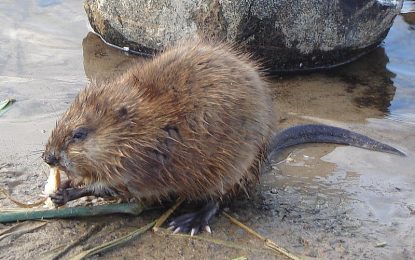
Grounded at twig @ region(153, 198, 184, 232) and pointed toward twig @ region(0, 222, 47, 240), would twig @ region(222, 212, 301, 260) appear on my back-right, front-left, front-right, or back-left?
back-left

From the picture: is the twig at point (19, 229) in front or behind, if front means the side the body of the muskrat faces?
in front

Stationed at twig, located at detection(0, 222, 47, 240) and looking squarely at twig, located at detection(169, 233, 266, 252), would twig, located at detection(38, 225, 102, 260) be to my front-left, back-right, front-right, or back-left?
front-right

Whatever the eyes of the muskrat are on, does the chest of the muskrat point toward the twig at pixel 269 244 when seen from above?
no

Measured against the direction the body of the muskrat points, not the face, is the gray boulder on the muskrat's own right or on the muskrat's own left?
on the muskrat's own right

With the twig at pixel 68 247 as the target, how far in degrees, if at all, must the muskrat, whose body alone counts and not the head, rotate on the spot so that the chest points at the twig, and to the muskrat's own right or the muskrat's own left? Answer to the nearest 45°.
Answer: approximately 45° to the muskrat's own left

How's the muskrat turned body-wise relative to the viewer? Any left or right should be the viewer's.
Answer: facing to the left of the viewer

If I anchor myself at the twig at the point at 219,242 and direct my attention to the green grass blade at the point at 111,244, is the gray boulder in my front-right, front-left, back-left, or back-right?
back-right

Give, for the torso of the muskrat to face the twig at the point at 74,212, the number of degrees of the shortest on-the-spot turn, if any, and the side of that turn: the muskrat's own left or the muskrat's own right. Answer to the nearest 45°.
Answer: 0° — it already faces it
